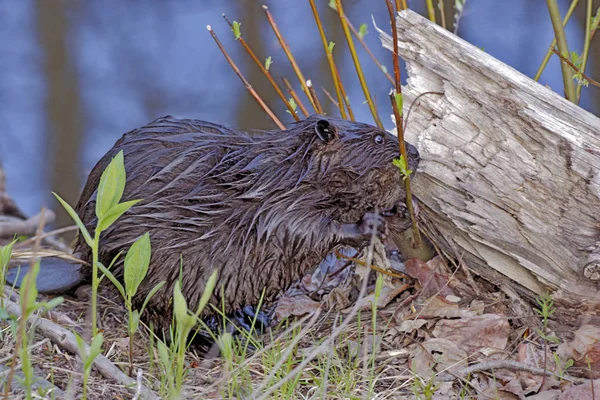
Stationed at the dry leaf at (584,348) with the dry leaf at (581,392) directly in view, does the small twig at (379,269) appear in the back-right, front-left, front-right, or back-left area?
back-right

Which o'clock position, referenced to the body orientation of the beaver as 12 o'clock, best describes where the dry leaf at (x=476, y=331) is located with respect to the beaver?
The dry leaf is roughly at 1 o'clock from the beaver.

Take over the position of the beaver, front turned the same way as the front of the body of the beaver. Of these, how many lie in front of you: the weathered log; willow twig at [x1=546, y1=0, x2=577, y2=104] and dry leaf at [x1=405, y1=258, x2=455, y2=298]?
3

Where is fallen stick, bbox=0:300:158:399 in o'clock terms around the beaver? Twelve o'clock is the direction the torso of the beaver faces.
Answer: The fallen stick is roughly at 5 o'clock from the beaver.

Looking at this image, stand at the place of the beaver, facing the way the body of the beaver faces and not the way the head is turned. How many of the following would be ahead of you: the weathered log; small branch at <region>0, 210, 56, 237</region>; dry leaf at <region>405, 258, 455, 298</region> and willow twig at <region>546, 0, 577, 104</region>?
3

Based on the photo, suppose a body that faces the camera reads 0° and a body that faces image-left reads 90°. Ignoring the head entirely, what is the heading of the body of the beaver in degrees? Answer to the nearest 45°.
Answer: approximately 270°

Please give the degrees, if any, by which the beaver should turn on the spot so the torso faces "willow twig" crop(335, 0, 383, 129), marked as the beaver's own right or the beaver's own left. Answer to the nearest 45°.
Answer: approximately 45° to the beaver's own left

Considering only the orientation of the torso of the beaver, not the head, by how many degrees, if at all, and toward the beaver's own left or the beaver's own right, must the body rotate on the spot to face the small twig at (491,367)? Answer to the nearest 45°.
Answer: approximately 45° to the beaver's own right
